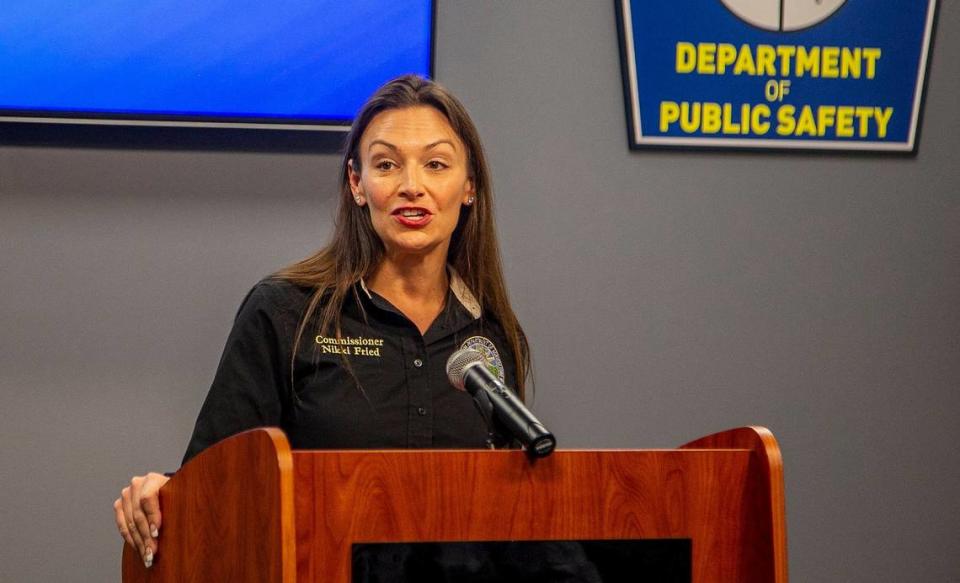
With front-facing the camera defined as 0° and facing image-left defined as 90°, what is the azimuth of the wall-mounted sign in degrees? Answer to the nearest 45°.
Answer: approximately 0°

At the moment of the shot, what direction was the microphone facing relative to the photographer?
facing away from the viewer and to the left of the viewer

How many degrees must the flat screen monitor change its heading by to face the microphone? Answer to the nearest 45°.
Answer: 0° — it already faces it

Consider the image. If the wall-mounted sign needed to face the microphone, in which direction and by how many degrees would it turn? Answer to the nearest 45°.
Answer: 0° — it already faces it

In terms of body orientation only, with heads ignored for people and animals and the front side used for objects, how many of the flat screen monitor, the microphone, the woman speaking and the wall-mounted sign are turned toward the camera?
3

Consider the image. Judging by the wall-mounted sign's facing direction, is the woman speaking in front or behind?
in front

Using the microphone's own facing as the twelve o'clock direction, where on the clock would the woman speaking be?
The woman speaking is roughly at 1 o'clock from the microphone.

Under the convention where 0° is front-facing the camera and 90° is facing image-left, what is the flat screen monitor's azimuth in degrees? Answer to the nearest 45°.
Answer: approximately 0°

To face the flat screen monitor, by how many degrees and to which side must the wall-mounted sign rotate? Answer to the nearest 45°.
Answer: approximately 45° to its right

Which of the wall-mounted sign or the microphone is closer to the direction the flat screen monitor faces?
the microphone

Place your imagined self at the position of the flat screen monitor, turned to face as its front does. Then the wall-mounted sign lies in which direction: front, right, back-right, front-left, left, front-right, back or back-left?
left

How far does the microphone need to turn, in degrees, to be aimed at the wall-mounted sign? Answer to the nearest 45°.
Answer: approximately 90° to its right

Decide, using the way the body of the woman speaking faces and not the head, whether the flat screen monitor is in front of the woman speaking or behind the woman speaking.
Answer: behind

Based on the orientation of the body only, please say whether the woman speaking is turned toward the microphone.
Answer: yes

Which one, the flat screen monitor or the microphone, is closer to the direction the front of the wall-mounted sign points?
the microphone

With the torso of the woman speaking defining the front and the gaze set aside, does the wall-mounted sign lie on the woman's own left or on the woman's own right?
on the woman's own left
